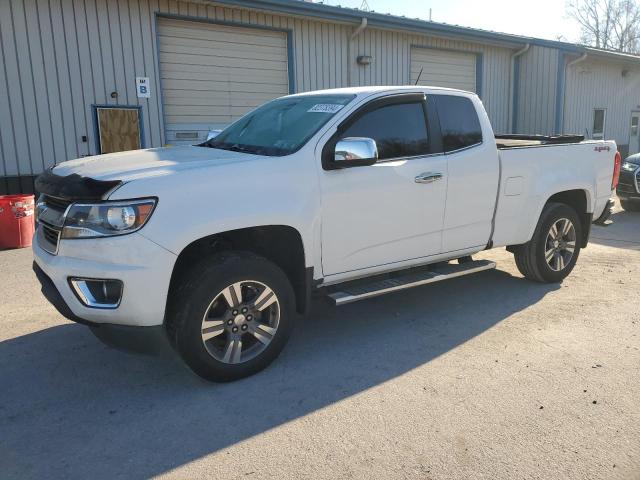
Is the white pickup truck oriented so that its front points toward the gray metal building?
no

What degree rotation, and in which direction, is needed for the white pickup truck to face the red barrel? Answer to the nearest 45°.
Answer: approximately 90° to its right

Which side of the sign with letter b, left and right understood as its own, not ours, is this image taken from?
front

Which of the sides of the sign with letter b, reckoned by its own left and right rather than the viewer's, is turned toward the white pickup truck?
front

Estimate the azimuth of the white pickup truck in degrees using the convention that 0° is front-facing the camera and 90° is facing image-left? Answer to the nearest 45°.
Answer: approximately 45°

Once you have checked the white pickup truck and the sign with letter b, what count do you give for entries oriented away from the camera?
0

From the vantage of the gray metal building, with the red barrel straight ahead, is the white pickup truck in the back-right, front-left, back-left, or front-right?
front-left

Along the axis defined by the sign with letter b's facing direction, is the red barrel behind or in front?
in front
